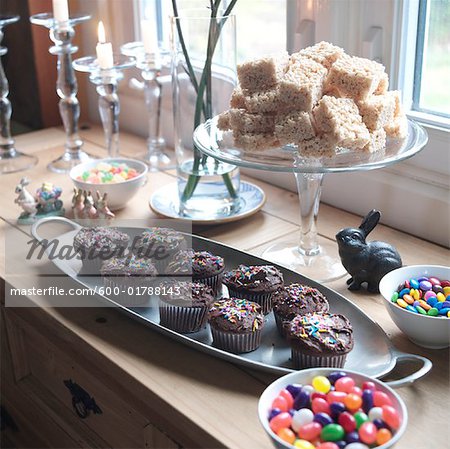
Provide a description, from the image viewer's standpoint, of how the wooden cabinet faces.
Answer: facing the viewer and to the left of the viewer
